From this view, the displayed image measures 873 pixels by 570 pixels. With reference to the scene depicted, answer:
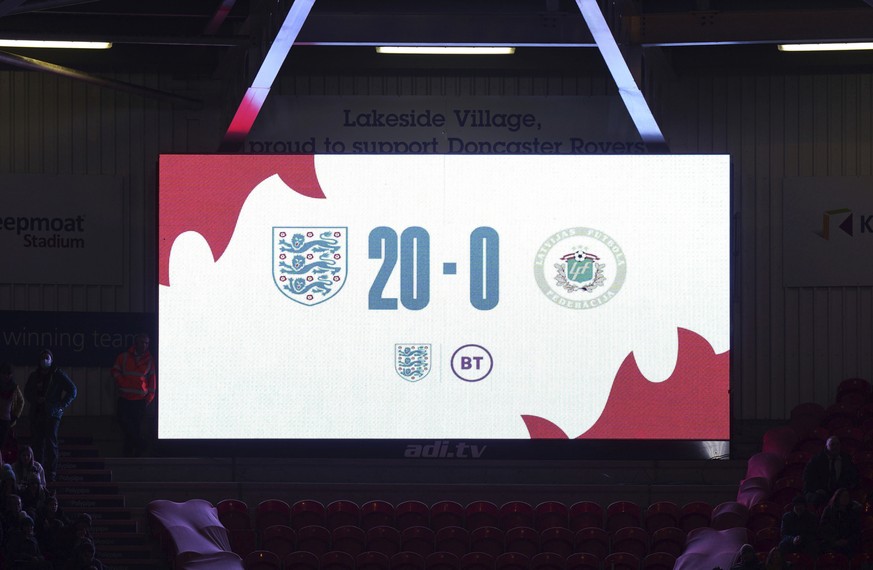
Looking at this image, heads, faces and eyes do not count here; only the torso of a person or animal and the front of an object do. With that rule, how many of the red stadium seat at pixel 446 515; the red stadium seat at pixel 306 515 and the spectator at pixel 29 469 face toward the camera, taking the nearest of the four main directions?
3

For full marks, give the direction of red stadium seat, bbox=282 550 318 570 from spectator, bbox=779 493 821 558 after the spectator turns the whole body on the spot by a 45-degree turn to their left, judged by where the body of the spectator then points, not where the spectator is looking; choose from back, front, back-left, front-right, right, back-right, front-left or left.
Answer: back-right

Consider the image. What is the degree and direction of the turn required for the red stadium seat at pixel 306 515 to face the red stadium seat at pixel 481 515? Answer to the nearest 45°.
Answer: approximately 90° to its left

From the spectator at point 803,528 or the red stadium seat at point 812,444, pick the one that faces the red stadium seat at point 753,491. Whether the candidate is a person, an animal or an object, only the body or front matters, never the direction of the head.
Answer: the red stadium seat at point 812,444

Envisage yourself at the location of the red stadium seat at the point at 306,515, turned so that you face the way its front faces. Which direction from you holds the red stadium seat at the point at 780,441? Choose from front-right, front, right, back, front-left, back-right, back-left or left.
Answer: left

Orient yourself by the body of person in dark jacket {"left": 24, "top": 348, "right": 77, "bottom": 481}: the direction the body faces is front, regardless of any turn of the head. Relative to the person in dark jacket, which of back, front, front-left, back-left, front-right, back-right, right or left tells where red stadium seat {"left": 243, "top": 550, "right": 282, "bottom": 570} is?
front-left

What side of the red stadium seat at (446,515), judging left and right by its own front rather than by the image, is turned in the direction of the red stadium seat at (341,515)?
right

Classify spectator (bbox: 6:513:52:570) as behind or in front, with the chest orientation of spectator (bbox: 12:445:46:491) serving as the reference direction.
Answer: in front

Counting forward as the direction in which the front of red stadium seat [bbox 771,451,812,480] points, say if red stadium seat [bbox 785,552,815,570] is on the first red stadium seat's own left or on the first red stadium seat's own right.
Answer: on the first red stadium seat's own left

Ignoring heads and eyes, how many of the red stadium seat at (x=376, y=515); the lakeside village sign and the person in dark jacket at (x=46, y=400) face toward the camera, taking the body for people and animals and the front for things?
3
